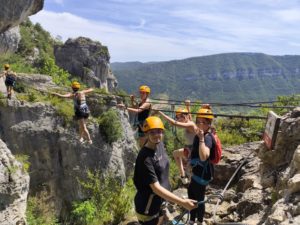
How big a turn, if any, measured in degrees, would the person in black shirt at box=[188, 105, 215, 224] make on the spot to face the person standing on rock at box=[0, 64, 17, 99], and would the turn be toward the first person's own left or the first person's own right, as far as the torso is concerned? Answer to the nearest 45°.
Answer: approximately 90° to the first person's own right

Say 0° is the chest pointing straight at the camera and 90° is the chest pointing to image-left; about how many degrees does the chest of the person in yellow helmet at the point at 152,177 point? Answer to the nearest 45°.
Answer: approximately 315°

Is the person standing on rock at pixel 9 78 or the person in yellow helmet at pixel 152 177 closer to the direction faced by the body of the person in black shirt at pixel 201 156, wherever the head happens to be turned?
the person in yellow helmet

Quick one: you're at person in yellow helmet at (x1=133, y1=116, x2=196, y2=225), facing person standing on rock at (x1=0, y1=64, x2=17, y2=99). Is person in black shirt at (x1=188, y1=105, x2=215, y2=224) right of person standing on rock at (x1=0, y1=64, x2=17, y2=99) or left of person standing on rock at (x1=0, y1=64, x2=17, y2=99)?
right

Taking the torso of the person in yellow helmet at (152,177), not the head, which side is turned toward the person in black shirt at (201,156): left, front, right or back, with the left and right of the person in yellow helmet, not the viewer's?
left

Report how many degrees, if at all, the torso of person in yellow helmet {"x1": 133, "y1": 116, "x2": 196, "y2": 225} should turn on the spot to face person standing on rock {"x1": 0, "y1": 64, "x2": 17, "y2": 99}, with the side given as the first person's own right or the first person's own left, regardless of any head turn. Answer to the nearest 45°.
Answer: approximately 180°

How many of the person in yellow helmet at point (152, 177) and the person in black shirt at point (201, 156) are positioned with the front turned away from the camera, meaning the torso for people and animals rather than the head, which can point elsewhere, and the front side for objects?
0
